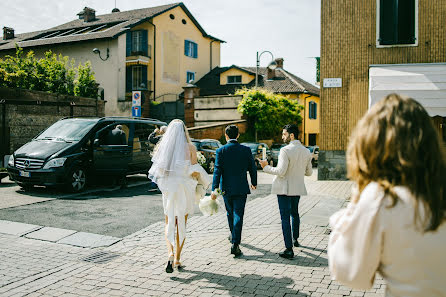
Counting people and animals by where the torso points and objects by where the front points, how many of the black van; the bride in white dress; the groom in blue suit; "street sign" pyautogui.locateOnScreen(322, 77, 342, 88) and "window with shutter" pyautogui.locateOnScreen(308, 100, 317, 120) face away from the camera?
2

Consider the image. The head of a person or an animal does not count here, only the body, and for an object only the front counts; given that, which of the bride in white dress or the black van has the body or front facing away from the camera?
the bride in white dress

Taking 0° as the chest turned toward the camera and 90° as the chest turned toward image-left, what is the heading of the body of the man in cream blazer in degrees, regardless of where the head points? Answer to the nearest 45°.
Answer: approximately 135°

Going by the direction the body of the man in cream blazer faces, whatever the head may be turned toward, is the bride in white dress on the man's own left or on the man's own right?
on the man's own left

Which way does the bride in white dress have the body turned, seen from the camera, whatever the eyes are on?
away from the camera

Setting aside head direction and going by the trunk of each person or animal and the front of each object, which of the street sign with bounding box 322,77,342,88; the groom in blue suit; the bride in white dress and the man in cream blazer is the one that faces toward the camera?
the street sign

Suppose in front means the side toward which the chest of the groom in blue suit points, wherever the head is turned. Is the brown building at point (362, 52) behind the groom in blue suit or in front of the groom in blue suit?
in front

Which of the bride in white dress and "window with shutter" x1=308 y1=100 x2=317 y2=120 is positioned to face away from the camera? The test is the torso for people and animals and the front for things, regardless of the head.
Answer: the bride in white dress

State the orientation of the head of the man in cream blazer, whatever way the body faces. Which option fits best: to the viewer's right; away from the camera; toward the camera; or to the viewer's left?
to the viewer's left

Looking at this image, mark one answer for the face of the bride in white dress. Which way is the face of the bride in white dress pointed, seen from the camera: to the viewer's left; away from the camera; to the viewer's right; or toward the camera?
away from the camera

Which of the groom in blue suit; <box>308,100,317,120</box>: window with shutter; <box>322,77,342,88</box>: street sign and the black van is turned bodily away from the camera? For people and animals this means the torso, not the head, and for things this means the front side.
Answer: the groom in blue suit
